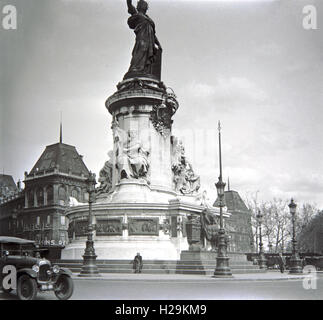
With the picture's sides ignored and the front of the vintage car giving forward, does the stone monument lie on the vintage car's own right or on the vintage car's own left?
on the vintage car's own left

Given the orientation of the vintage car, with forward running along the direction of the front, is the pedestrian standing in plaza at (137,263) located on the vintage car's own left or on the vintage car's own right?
on the vintage car's own left

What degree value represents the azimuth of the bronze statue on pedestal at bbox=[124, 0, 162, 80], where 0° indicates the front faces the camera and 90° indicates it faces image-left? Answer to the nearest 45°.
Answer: approximately 315°

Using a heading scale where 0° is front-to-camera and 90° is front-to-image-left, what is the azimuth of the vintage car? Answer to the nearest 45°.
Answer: approximately 315°
